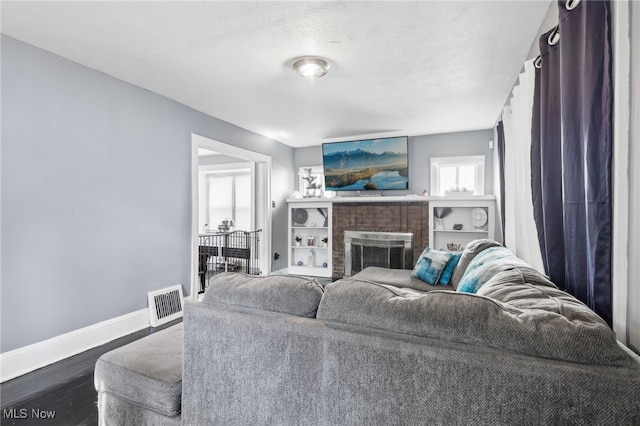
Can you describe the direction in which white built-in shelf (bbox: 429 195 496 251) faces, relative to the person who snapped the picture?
facing the viewer

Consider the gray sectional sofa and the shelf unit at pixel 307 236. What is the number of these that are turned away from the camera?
1

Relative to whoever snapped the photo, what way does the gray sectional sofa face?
facing away from the viewer

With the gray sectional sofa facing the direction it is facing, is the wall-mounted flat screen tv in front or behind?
in front

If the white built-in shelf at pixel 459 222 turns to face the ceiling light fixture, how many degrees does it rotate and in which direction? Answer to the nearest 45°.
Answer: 0° — it already faces it

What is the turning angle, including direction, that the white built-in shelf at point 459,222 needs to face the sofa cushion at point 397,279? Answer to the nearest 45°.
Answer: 0° — it already faces it

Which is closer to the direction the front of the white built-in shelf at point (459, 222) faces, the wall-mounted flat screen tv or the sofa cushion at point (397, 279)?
the sofa cushion

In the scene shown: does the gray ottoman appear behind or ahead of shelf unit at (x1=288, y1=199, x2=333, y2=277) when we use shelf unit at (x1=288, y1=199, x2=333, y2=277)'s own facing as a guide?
ahead

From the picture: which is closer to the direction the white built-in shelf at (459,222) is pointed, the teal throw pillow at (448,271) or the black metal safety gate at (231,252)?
the teal throw pillow

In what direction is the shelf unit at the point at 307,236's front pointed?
toward the camera

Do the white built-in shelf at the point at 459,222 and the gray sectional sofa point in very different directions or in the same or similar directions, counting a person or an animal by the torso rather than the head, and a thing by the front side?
very different directions

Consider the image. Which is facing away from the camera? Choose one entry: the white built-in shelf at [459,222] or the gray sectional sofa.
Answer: the gray sectional sofa

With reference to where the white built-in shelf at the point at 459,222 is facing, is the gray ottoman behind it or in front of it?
in front

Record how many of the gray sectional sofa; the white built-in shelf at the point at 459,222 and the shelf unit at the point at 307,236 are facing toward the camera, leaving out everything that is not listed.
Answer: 2

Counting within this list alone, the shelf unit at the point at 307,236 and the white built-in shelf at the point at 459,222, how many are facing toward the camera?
2

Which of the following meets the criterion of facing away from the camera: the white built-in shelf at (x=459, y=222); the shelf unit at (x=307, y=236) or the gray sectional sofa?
the gray sectional sofa

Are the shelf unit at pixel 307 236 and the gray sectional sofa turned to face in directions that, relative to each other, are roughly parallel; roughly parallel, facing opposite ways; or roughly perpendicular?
roughly parallel, facing opposite ways

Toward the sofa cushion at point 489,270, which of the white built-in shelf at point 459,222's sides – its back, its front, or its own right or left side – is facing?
front
